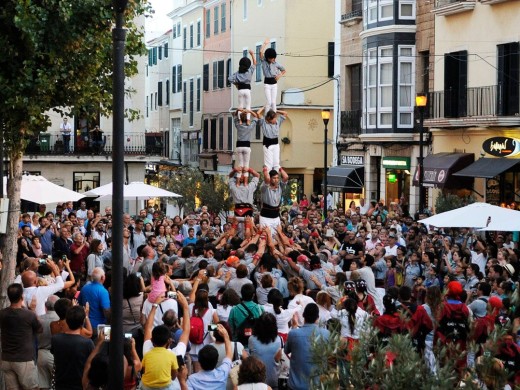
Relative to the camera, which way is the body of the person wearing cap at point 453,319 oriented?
away from the camera

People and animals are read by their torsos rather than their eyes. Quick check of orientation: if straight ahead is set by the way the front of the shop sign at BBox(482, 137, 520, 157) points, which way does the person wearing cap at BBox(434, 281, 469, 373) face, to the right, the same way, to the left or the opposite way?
the opposite way

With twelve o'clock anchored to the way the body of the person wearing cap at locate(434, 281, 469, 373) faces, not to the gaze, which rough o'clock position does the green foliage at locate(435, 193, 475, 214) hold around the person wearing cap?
The green foliage is roughly at 12 o'clock from the person wearing cap.

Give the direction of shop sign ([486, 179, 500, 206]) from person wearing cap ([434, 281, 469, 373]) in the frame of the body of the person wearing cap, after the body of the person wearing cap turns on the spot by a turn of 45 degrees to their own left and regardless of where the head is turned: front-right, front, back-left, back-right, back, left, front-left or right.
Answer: front-right

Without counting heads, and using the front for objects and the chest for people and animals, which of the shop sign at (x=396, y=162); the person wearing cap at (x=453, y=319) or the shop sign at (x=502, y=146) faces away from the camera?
the person wearing cap

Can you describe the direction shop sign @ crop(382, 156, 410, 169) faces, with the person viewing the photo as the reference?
facing the viewer

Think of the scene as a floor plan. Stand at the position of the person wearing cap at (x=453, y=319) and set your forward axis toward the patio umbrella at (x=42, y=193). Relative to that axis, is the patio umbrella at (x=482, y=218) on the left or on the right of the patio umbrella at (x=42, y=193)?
right

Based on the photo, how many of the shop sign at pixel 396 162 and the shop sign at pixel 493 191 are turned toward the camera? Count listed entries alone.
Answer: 2

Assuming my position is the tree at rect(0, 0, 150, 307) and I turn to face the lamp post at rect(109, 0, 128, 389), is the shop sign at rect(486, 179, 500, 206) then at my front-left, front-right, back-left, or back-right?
back-left

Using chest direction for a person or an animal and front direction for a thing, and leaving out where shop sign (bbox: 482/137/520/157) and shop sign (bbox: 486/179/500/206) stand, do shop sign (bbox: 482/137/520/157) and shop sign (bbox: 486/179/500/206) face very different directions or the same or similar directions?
same or similar directions

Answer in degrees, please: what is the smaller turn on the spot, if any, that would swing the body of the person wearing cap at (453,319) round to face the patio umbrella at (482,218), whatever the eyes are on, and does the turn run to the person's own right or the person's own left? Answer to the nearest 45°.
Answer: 0° — they already face it

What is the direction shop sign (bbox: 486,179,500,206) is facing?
toward the camera

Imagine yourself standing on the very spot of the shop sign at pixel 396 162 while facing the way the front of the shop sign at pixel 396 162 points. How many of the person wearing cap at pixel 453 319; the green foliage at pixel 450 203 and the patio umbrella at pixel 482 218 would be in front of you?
3
